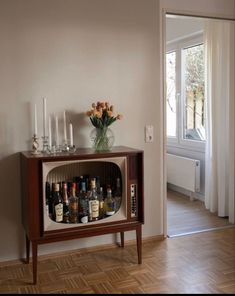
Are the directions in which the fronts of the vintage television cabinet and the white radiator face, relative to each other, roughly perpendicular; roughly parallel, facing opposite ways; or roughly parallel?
roughly perpendicular

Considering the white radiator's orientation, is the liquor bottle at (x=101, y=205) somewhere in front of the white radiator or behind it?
in front

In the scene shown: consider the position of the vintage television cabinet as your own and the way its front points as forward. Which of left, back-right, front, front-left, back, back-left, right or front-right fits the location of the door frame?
left

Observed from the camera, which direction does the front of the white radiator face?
facing the viewer and to the left of the viewer

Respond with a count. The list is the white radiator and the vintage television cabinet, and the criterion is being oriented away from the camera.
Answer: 0

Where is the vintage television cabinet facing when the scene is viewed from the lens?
facing the viewer and to the right of the viewer

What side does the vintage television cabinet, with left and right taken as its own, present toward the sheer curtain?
left

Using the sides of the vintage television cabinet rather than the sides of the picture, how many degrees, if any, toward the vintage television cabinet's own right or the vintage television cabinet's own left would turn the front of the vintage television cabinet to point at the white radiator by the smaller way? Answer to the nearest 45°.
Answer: approximately 90° to the vintage television cabinet's own left
